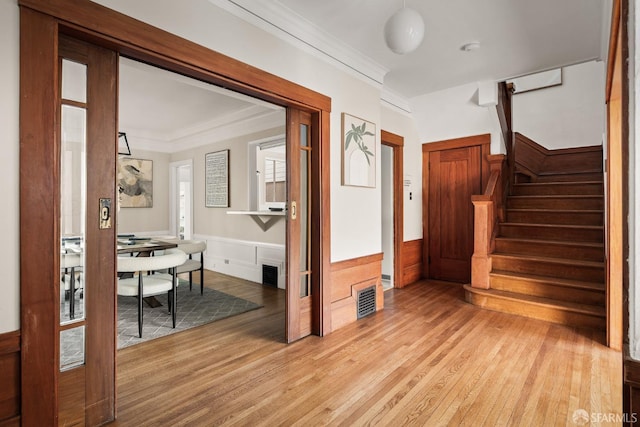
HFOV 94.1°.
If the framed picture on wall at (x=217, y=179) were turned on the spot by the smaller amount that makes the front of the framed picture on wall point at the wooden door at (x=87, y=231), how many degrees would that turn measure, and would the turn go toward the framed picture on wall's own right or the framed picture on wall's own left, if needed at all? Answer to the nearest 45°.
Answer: approximately 45° to the framed picture on wall's own left

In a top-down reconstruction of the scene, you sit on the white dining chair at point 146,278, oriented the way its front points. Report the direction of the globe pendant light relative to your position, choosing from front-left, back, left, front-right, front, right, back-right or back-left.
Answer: back

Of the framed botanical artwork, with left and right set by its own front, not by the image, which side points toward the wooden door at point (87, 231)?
right

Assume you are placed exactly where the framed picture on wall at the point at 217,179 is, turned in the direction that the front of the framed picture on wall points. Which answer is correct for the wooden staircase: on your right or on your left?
on your left

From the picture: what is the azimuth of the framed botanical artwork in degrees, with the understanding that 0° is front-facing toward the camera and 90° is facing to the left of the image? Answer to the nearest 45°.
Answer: approximately 315°

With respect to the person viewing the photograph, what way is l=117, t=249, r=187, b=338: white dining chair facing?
facing away from the viewer and to the left of the viewer

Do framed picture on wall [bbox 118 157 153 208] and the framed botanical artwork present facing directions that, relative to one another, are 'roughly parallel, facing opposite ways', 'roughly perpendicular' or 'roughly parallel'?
roughly parallel

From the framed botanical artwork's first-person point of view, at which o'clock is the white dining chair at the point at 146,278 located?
The white dining chair is roughly at 4 o'clock from the framed botanical artwork.

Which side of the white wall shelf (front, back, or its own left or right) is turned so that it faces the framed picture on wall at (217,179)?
right

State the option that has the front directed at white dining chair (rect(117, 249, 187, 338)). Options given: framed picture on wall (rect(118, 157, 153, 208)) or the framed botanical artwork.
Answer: the framed picture on wall

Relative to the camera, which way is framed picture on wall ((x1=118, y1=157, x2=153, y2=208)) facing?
toward the camera

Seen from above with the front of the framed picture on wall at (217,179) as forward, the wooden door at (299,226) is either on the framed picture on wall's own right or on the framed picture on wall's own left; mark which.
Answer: on the framed picture on wall's own left

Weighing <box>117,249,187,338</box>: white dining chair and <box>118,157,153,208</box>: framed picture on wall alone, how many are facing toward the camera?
1

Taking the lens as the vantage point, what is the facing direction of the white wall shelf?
facing the viewer and to the left of the viewer

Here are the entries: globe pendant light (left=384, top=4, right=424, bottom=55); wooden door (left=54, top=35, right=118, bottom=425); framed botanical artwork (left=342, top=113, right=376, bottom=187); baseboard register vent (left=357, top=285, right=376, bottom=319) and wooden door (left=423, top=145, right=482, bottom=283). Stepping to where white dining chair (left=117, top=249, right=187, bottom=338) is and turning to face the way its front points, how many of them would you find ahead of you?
0

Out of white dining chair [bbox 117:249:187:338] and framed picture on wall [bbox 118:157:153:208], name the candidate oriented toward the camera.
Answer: the framed picture on wall

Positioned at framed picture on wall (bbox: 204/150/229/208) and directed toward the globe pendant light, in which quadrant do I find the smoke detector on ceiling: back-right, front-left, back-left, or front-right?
front-left

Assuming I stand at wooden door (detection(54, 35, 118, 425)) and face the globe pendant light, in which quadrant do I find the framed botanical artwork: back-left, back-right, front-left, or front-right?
front-left
